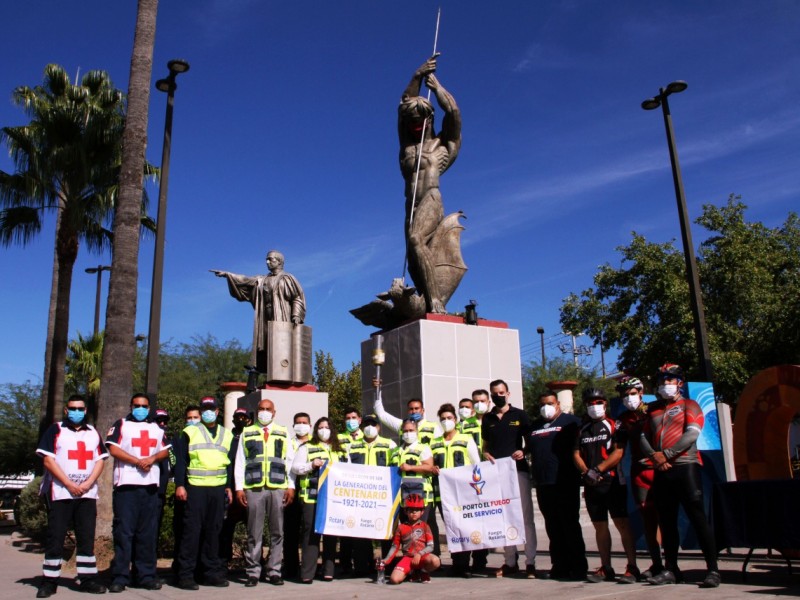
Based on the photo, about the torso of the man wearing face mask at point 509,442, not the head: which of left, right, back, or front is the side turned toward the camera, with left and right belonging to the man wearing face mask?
front

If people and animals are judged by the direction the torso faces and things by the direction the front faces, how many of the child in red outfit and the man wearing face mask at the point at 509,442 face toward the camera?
2

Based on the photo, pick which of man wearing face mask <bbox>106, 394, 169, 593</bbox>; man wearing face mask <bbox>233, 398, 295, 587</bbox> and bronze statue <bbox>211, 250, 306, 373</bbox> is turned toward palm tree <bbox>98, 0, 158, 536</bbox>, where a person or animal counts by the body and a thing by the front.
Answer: the bronze statue

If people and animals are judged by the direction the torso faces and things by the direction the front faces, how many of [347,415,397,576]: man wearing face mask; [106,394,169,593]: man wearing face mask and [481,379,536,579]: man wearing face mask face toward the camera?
3

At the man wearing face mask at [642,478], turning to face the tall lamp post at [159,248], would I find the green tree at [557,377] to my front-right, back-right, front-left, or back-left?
front-right

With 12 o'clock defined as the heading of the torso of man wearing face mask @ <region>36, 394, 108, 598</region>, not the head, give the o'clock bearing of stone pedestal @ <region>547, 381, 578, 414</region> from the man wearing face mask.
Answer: The stone pedestal is roughly at 8 o'clock from the man wearing face mask.

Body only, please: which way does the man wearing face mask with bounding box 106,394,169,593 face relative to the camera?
toward the camera

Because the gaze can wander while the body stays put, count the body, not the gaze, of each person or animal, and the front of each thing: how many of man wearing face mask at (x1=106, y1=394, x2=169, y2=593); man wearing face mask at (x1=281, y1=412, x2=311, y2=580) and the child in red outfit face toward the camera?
3

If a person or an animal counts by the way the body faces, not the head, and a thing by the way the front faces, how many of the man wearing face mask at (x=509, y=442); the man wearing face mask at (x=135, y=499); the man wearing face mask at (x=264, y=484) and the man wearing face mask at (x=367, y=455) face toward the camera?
4

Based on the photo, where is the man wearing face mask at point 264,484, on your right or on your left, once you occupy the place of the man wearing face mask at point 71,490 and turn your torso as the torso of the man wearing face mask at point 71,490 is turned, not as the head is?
on your left

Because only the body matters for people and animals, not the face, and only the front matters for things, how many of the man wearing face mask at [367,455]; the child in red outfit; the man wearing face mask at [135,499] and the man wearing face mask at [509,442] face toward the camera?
4

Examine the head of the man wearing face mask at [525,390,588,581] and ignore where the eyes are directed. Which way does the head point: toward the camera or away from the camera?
toward the camera

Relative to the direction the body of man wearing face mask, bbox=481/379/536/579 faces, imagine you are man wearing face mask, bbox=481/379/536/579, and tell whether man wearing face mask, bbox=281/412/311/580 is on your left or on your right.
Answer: on your right

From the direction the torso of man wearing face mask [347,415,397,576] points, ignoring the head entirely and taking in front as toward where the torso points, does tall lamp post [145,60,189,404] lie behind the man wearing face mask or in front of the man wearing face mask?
behind

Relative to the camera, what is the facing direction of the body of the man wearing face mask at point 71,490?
toward the camera

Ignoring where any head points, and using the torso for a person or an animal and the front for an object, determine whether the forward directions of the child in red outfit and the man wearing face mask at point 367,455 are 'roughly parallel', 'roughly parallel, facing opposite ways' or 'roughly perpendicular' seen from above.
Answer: roughly parallel
